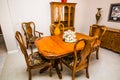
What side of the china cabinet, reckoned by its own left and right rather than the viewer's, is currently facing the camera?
front

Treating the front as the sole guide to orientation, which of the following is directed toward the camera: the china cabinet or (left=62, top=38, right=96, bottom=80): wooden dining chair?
the china cabinet

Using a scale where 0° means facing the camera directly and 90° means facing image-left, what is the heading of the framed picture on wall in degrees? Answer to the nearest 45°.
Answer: approximately 45°

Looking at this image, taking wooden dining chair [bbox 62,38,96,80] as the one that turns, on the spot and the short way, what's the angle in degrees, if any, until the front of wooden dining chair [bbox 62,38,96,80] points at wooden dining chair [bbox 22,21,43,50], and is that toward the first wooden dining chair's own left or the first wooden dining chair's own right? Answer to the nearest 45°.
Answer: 0° — it already faces it

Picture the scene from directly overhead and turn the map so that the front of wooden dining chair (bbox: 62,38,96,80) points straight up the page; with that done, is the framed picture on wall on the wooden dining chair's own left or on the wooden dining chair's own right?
on the wooden dining chair's own right

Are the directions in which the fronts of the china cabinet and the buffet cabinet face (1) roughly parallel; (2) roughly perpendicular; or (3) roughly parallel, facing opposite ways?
roughly perpendicular

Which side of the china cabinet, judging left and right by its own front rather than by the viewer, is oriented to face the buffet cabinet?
left

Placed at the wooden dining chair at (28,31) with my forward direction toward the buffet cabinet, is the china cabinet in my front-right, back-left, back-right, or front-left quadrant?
front-left

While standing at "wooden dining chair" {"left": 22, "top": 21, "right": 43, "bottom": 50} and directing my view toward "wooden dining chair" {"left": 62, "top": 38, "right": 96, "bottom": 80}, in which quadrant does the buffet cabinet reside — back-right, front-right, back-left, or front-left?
front-left

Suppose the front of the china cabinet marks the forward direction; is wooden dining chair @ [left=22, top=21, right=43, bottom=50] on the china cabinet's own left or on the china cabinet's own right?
on the china cabinet's own right

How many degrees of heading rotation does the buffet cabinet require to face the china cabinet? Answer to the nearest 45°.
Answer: approximately 45° to its right

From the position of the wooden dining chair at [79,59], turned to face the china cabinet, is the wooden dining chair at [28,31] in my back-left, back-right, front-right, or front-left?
front-left

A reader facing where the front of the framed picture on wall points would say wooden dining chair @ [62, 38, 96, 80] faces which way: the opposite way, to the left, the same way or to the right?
to the right

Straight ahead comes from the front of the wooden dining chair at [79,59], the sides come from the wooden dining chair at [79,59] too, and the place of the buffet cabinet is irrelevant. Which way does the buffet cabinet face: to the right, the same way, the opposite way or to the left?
to the left
